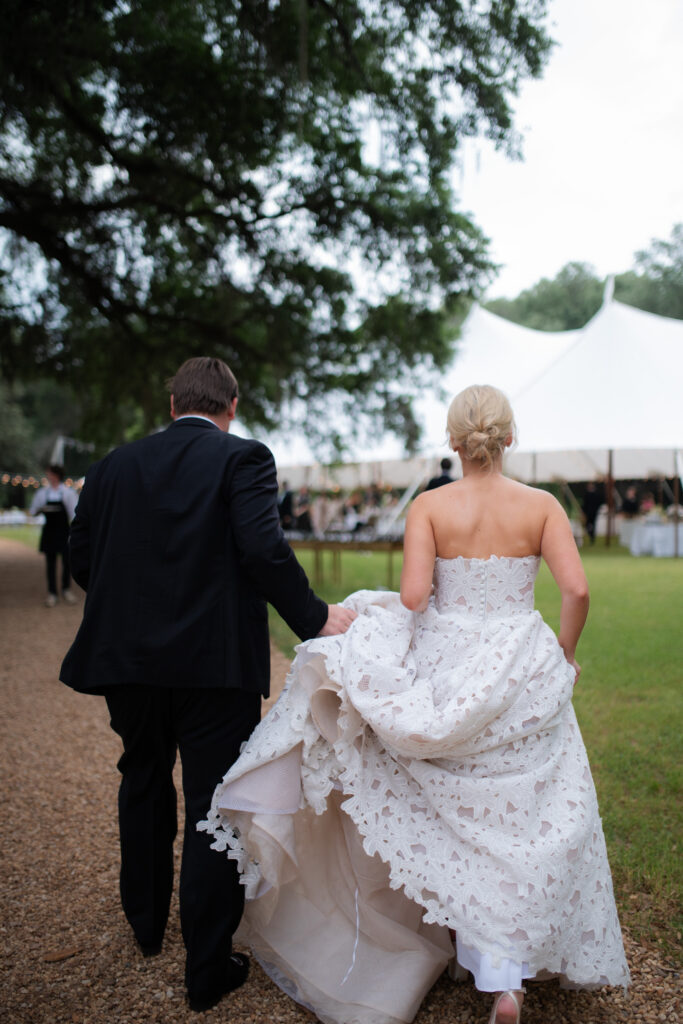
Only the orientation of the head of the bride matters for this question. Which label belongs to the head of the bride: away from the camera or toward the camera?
away from the camera

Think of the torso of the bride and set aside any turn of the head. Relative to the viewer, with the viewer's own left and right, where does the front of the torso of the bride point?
facing away from the viewer

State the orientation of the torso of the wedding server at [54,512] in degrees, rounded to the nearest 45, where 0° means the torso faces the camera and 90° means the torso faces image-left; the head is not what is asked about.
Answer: approximately 0°

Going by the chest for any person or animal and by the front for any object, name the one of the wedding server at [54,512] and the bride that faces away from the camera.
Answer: the bride

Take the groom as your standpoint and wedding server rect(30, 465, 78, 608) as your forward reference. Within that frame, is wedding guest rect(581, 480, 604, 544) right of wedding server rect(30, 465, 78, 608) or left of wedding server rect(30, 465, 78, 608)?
right

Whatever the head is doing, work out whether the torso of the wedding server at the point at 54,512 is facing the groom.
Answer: yes

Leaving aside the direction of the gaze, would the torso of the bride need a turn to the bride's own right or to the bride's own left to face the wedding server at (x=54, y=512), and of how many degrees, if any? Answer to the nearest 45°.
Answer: approximately 45° to the bride's own left

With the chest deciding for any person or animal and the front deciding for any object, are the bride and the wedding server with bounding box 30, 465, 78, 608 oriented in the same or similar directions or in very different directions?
very different directions

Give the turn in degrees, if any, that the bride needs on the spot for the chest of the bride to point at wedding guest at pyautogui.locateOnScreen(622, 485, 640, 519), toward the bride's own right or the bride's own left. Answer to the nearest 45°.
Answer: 0° — they already face them

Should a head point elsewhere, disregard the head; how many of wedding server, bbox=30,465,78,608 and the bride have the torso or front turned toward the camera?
1
